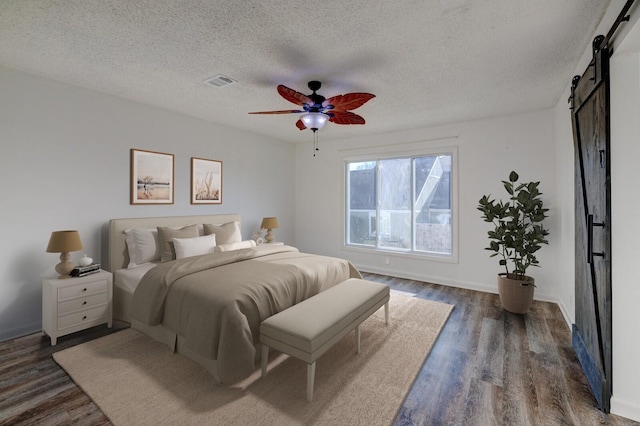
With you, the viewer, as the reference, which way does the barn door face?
facing to the left of the viewer

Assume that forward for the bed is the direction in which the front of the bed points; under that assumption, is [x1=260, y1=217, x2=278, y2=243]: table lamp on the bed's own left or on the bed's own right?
on the bed's own left

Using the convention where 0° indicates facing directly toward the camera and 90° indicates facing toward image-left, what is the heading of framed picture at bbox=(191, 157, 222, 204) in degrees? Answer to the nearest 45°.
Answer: approximately 315°

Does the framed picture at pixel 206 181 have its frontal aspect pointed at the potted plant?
yes

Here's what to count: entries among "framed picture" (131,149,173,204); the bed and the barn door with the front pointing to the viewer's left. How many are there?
1

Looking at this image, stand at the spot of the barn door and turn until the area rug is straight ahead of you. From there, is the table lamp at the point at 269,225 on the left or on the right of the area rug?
right

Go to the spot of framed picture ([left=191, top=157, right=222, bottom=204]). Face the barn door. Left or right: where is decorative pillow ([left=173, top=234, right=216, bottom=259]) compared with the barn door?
right

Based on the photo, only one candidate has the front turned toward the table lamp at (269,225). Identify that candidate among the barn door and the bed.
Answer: the barn door

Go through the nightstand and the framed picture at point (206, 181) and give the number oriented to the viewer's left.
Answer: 0

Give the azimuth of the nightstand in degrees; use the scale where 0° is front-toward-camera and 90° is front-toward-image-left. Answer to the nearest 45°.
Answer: approximately 315°

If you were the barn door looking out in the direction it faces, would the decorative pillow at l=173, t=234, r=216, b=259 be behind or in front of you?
in front

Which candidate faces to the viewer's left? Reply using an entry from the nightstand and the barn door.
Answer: the barn door
